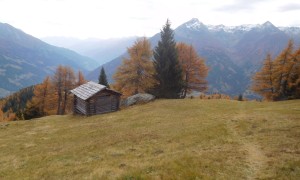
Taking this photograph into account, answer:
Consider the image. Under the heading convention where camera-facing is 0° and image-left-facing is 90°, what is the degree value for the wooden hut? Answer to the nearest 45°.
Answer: approximately 315°
